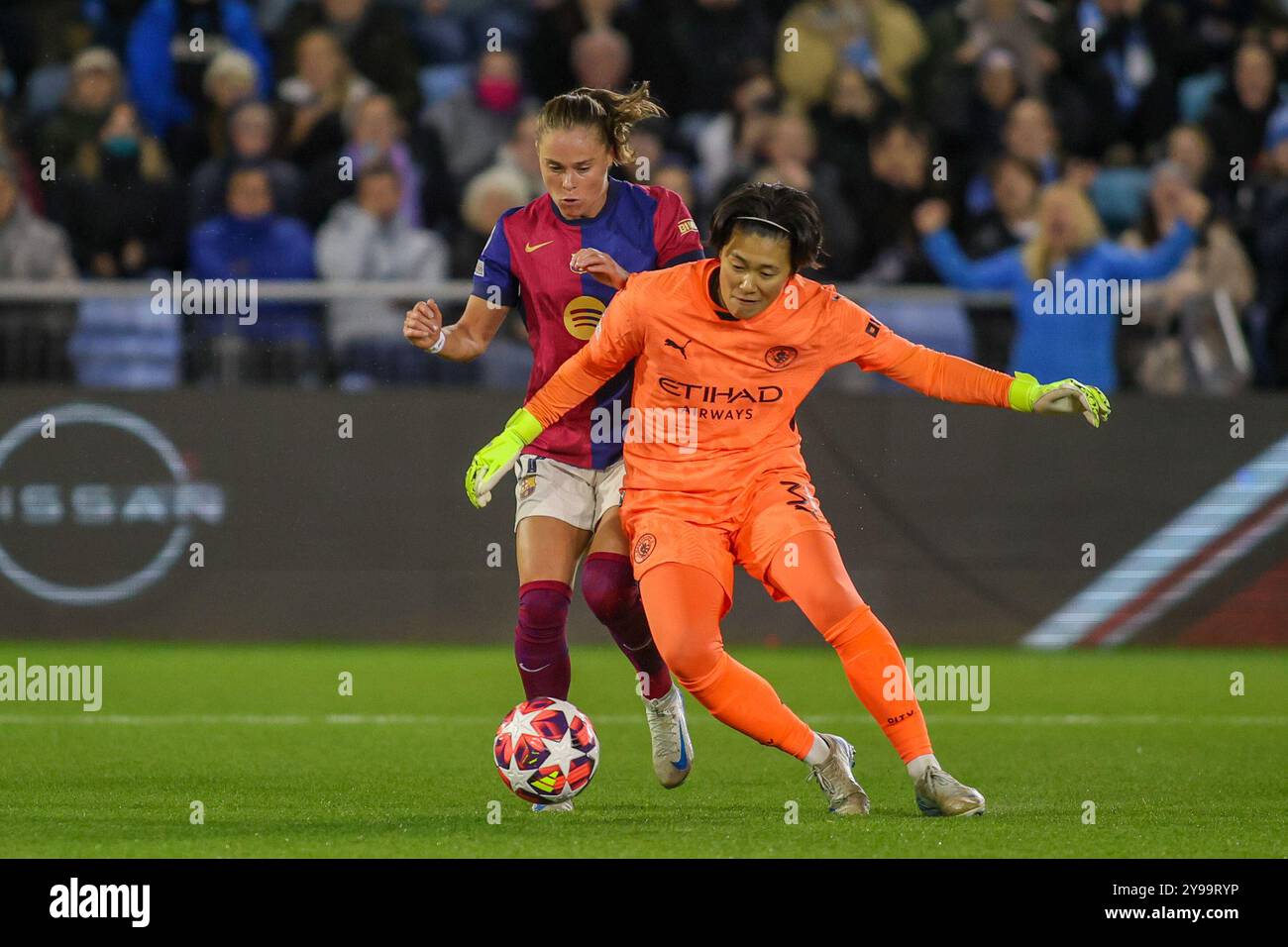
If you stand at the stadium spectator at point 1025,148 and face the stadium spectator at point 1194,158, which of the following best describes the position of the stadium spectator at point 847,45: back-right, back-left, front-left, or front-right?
back-left

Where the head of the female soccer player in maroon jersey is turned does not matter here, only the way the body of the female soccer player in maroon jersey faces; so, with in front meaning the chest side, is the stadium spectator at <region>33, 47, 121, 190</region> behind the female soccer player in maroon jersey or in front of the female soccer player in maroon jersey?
behind

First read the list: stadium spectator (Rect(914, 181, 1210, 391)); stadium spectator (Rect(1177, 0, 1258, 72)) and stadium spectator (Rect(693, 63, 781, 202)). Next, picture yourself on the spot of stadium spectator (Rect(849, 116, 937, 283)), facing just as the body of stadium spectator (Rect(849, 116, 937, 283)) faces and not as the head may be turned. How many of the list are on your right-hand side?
1

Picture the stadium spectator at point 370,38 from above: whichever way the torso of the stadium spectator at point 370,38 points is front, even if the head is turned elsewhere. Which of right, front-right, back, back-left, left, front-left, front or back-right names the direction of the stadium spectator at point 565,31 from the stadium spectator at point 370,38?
left

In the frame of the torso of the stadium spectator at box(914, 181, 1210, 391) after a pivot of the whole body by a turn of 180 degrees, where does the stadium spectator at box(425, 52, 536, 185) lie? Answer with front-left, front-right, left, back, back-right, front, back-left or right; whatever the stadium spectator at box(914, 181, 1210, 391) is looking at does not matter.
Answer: left

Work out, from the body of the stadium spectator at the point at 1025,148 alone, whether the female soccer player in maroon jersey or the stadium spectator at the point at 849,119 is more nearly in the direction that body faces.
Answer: the female soccer player in maroon jersey

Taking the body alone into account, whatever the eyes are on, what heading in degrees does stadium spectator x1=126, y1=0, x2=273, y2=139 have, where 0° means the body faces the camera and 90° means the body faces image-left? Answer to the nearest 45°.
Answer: approximately 0°

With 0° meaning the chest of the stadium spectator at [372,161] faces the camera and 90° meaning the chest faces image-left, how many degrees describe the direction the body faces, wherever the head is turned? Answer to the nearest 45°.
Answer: approximately 0°
